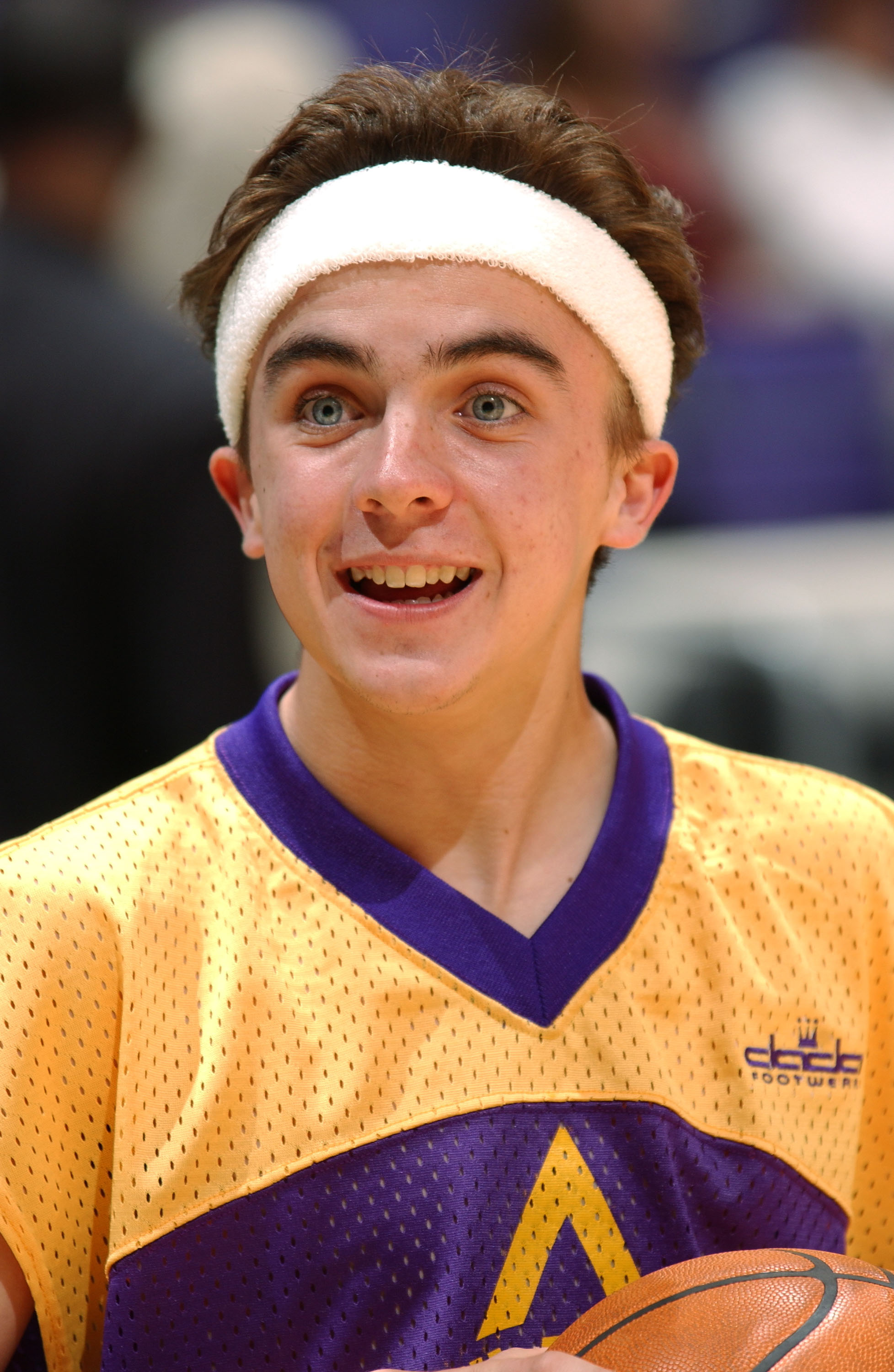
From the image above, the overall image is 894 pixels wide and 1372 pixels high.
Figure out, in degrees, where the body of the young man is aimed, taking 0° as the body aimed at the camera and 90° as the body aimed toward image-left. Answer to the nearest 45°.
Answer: approximately 0°
